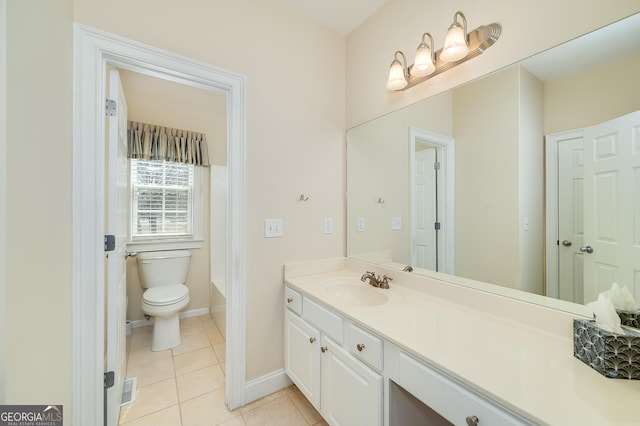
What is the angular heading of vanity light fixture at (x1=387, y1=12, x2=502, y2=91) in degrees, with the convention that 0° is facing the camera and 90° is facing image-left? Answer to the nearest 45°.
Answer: approximately 45°

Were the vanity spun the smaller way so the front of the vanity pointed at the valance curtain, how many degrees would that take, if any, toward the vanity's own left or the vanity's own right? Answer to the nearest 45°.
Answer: approximately 45° to the vanity's own right

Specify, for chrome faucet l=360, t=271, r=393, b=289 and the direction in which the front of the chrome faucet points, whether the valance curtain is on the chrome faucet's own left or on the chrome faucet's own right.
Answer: on the chrome faucet's own right

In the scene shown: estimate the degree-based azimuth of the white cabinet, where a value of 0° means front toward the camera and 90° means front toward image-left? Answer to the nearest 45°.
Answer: approximately 45°

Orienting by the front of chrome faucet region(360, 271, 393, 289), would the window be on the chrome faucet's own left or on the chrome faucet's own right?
on the chrome faucet's own right

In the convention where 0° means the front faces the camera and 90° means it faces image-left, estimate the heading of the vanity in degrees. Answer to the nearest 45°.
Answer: approximately 45°

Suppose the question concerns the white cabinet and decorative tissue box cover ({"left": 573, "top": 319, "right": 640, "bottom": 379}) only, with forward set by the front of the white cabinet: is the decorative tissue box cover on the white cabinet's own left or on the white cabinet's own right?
on the white cabinet's own left
